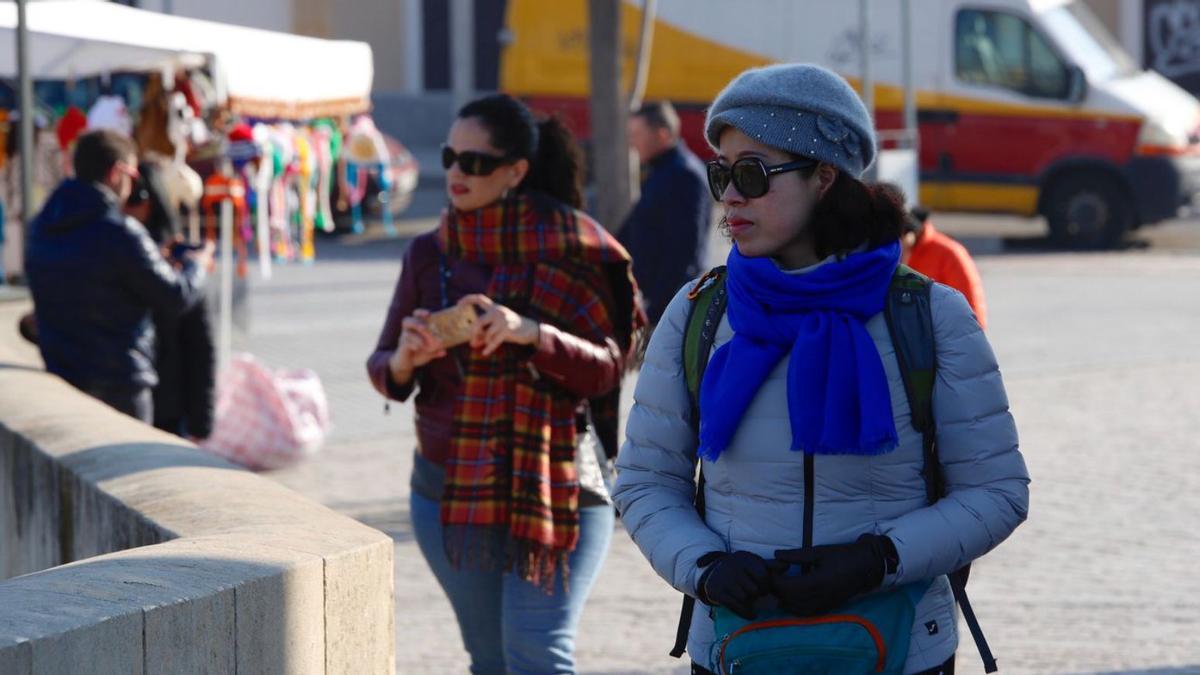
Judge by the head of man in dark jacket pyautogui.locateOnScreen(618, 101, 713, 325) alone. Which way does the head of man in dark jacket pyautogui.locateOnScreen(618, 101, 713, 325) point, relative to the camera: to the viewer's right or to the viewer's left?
to the viewer's left

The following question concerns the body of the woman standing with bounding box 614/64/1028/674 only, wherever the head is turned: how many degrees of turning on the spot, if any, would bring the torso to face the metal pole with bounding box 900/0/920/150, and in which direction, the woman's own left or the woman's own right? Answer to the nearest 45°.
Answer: approximately 180°

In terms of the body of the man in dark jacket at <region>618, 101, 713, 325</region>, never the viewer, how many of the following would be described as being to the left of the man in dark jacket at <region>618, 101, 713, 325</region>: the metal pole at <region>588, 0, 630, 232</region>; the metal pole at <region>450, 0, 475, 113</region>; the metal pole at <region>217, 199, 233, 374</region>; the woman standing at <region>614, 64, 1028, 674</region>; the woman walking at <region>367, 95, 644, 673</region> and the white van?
2

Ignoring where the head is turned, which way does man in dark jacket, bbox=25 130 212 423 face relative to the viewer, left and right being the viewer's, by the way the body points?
facing away from the viewer and to the right of the viewer

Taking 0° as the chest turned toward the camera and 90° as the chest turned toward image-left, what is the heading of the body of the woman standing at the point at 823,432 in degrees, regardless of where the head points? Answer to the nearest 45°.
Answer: approximately 0°

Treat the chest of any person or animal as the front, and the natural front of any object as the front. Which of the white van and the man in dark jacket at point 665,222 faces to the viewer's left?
the man in dark jacket

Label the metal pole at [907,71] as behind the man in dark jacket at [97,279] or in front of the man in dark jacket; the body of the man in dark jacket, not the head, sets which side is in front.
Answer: in front

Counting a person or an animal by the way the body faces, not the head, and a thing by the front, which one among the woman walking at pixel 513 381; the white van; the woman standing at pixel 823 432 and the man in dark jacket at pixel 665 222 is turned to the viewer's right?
the white van

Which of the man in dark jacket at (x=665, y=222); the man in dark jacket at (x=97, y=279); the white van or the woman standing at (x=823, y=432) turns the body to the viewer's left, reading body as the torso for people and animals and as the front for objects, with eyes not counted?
the man in dark jacket at (x=665, y=222)

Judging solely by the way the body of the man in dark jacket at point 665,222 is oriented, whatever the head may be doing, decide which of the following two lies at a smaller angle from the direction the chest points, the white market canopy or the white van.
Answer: the white market canopy

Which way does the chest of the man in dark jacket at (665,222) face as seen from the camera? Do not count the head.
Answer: to the viewer's left

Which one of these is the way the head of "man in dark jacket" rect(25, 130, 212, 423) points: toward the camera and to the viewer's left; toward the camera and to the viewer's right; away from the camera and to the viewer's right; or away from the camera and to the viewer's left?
away from the camera and to the viewer's right

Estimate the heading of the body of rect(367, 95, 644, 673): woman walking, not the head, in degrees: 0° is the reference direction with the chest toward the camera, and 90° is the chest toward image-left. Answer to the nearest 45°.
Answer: approximately 45°

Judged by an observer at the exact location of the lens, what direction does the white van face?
facing to the right of the viewer

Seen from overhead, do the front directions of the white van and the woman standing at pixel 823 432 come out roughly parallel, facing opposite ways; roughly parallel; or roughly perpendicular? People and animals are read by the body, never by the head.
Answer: roughly perpendicular
